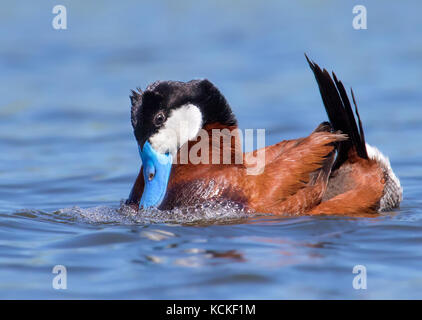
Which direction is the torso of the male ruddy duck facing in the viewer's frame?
to the viewer's left
